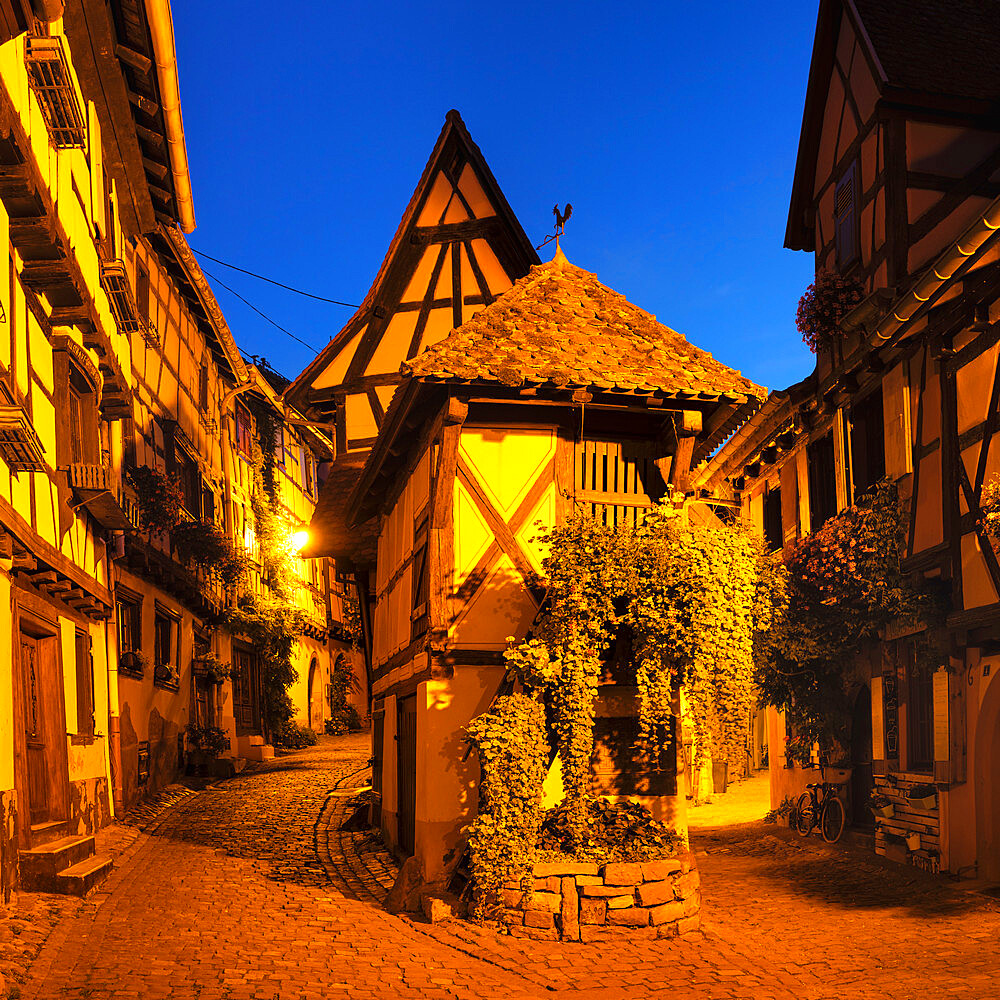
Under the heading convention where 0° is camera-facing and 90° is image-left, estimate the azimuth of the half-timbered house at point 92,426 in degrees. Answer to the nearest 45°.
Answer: approximately 270°

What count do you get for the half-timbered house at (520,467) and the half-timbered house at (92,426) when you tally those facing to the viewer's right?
1

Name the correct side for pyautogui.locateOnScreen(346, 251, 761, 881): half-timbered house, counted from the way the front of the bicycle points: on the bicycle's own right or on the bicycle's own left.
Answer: on the bicycle's own right

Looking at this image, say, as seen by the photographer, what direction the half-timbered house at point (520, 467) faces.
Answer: facing the viewer

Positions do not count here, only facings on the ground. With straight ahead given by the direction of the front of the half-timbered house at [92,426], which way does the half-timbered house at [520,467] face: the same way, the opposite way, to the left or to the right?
to the right
